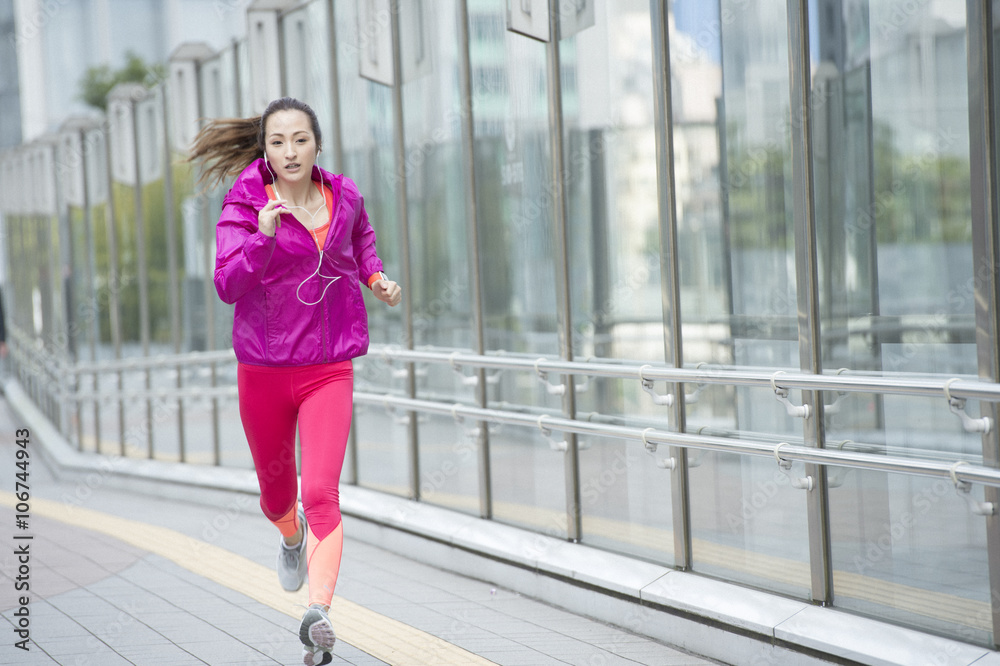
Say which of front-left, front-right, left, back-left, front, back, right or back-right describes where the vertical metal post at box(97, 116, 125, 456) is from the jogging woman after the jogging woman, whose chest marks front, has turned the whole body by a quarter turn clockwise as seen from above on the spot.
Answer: right

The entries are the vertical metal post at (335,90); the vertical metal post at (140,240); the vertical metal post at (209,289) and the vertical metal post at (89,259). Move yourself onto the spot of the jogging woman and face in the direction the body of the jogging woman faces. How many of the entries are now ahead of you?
0

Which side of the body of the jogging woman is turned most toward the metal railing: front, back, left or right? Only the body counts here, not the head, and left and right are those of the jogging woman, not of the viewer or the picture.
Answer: left

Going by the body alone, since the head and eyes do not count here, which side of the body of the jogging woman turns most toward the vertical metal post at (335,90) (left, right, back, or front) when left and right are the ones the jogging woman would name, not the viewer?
back

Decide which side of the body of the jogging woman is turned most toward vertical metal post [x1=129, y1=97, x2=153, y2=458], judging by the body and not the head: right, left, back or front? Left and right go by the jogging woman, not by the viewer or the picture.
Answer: back

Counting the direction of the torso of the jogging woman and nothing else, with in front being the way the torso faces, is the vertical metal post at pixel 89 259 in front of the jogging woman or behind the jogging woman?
behind

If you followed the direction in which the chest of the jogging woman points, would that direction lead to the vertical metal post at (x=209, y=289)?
no

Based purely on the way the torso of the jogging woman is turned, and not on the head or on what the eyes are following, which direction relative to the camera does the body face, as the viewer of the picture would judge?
toward the camera

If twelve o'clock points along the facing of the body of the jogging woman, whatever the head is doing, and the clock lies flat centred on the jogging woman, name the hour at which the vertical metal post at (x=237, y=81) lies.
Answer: The vertical metal post is roughly at 6 o'clock from the jogging woman.

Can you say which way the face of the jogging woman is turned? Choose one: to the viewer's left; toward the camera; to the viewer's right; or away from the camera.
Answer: toward the camera
